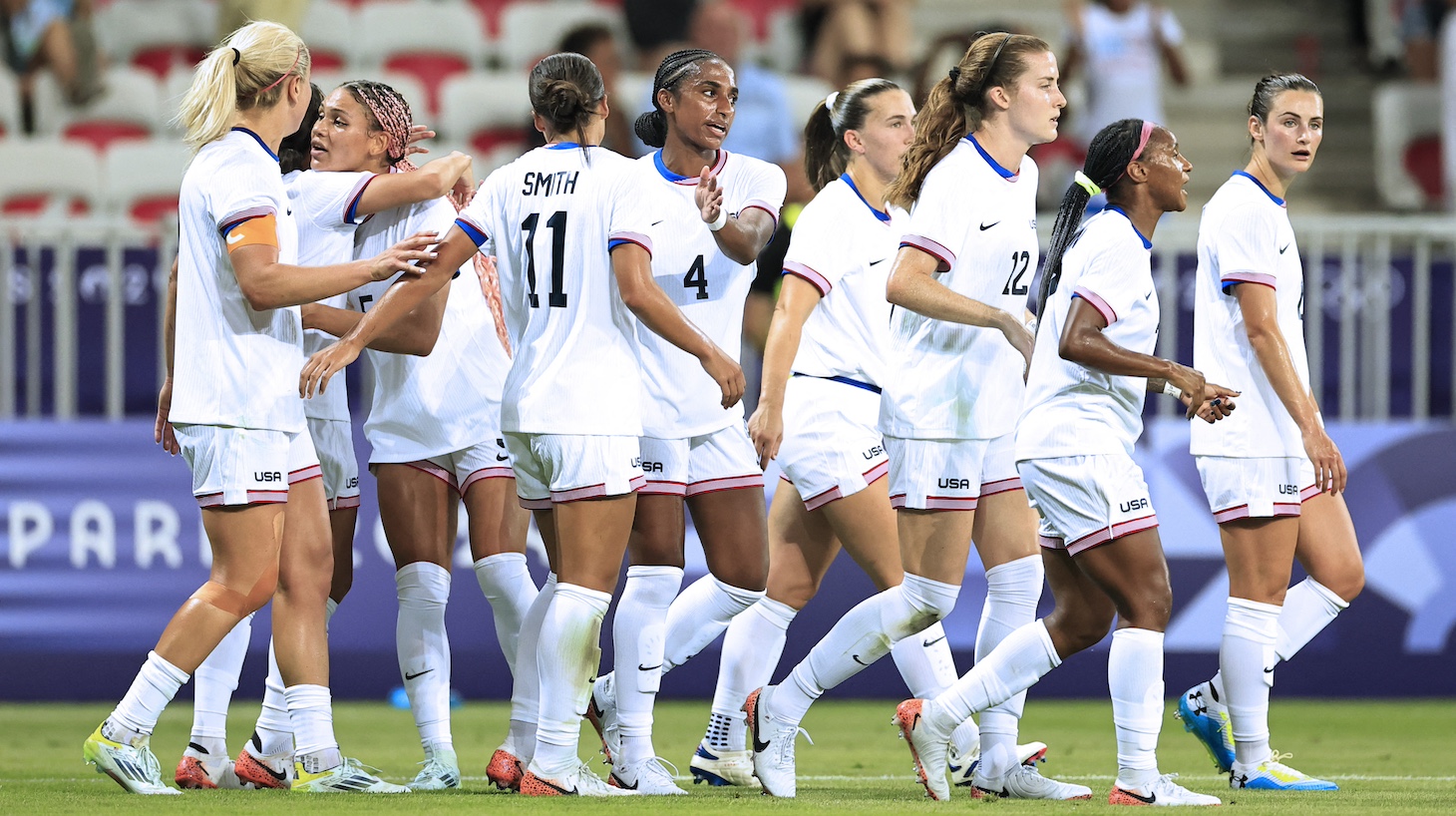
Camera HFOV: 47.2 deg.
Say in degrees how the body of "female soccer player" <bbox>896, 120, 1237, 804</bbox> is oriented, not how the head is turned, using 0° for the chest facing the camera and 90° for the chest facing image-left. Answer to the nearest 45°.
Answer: approximately 270°

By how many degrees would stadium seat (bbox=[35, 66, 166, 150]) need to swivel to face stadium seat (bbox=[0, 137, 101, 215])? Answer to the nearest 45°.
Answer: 0° — it already faces it

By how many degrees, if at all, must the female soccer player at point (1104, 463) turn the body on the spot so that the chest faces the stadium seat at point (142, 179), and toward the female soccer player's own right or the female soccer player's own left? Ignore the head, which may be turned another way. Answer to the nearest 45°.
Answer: approximately 135° to the female soccer player's own left

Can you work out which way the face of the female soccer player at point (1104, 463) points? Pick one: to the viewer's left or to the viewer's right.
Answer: to the viewer's right

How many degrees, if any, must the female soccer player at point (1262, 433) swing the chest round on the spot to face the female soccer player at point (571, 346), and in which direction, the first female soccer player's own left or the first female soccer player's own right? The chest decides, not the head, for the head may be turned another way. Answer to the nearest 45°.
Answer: approximately 135° to the first female soccer player's own right

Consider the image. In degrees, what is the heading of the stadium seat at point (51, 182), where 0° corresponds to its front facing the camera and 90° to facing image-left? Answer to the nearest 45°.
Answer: approximately 0°

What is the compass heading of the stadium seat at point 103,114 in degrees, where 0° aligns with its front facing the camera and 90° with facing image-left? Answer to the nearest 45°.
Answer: approximately 0°
